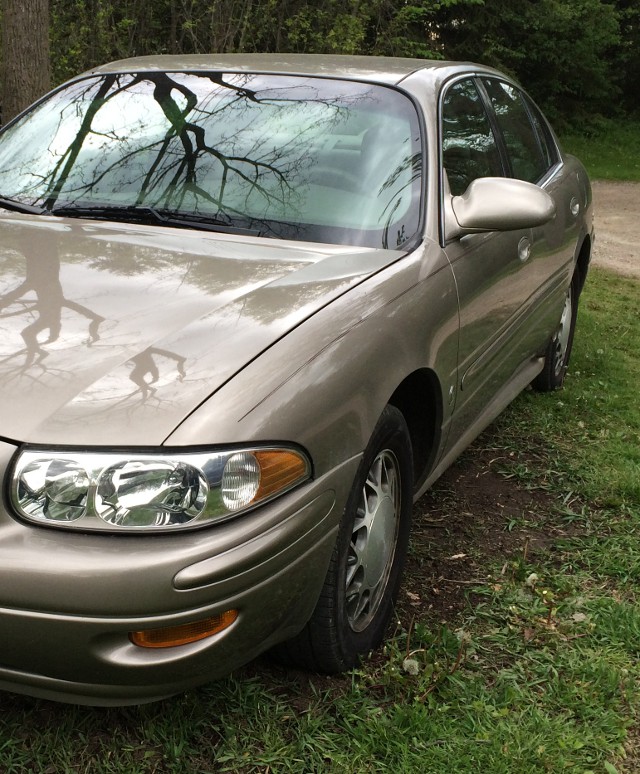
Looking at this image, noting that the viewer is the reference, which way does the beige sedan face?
facing the viewer and to the left of the viewer

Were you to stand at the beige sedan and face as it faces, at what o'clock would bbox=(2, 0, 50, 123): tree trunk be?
The tree trunk is roughly at 4 o'clock from the beige sedan.
